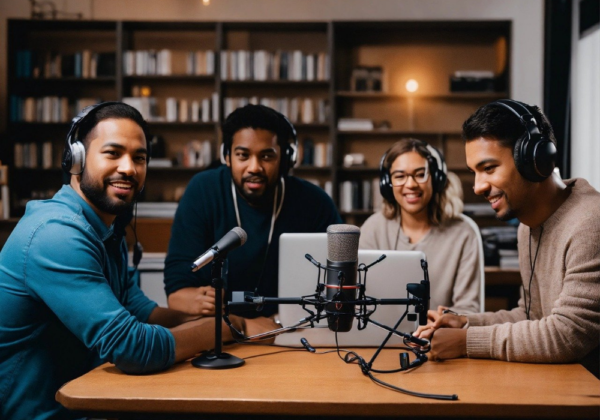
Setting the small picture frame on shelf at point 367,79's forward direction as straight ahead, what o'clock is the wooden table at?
The wooden table is roughly at 12 o'clock from the small picture frame on shelf.

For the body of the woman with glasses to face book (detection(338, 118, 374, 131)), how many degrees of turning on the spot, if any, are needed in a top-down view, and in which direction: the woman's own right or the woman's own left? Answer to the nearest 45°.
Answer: approximately 180°

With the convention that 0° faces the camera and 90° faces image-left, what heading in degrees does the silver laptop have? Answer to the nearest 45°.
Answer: approximately 180°

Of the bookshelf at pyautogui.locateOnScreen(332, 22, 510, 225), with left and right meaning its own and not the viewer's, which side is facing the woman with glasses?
front

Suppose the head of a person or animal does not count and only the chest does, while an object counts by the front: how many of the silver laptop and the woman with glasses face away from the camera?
1

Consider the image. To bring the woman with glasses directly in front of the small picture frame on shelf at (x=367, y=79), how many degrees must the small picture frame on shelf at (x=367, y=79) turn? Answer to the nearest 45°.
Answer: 0° — it already faces them

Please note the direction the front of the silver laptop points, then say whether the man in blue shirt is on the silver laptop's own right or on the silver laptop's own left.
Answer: on the silver laptop's own left

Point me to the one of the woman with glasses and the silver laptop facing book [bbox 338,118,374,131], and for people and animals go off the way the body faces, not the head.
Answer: the silver laptop

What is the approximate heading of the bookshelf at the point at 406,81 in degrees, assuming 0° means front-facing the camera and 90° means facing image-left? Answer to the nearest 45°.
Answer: approximately 0°

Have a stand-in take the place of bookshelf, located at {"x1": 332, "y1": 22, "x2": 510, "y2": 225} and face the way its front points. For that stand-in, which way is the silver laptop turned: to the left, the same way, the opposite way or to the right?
the opposite way
